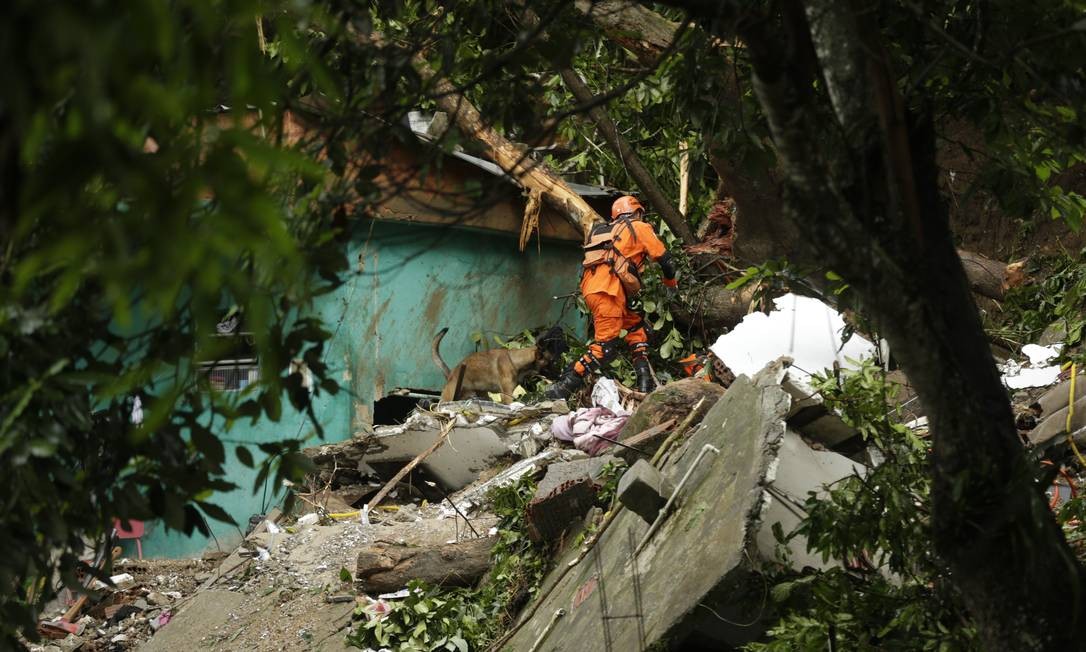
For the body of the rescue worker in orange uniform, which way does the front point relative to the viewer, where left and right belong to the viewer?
facing away from the viewer and to the right of the viewer

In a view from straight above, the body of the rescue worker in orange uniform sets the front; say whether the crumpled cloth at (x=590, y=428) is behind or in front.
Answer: behind

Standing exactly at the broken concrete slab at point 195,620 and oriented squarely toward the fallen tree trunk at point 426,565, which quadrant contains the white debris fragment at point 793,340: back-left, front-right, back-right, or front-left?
front-left

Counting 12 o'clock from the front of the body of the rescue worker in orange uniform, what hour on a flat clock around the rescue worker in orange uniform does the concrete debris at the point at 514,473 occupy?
The concrete debris is roughly at 5 o'clock from the rescue worker in orange uniform.

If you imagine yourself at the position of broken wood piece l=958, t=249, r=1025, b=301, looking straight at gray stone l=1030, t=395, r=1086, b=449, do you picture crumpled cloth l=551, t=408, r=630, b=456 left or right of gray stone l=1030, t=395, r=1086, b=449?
right

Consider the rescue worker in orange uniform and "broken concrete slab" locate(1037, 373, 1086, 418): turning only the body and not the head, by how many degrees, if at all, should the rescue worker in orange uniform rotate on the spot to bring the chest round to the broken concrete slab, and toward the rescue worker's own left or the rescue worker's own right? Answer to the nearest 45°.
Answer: approximately 90° to the rescue worker's own right

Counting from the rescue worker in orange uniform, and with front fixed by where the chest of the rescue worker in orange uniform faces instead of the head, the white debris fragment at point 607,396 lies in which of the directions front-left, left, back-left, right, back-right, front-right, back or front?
back-right

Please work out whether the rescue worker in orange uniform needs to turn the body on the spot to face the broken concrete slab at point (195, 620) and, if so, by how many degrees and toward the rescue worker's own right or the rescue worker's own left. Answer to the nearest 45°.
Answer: approximately 180°

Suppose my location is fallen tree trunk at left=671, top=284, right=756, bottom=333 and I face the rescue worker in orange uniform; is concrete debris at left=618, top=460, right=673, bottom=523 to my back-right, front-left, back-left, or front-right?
front-left

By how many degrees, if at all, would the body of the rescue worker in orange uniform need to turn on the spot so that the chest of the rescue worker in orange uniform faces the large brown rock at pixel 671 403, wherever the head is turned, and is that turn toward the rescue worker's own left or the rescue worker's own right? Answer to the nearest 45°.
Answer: approximately 135° to the rescue worker's own right

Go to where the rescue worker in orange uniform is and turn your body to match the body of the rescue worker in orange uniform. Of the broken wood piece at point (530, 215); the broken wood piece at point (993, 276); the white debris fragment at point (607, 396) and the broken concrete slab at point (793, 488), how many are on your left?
1

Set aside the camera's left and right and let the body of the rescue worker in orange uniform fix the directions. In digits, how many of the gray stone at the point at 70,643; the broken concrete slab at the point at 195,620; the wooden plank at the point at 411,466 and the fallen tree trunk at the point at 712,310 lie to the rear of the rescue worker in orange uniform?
3

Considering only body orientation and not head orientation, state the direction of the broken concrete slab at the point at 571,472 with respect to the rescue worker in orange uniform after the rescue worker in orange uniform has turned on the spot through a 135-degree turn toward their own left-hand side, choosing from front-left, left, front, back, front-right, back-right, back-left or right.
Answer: left

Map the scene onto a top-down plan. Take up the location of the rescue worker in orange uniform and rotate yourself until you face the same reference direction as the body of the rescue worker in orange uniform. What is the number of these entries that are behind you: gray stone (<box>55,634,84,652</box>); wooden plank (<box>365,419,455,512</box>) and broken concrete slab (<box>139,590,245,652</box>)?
3

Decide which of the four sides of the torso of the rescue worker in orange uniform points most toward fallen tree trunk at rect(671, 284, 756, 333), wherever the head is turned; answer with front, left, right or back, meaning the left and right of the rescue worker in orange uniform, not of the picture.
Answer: front

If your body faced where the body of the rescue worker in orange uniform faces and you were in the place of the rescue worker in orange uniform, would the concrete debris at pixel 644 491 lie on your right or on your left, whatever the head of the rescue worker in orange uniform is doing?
on your right

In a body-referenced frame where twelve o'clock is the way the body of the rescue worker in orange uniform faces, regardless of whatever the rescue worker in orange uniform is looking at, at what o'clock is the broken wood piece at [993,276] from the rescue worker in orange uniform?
The broken wood piece is roughly at 2 o'clock from the rescue worker in orange uniform.
